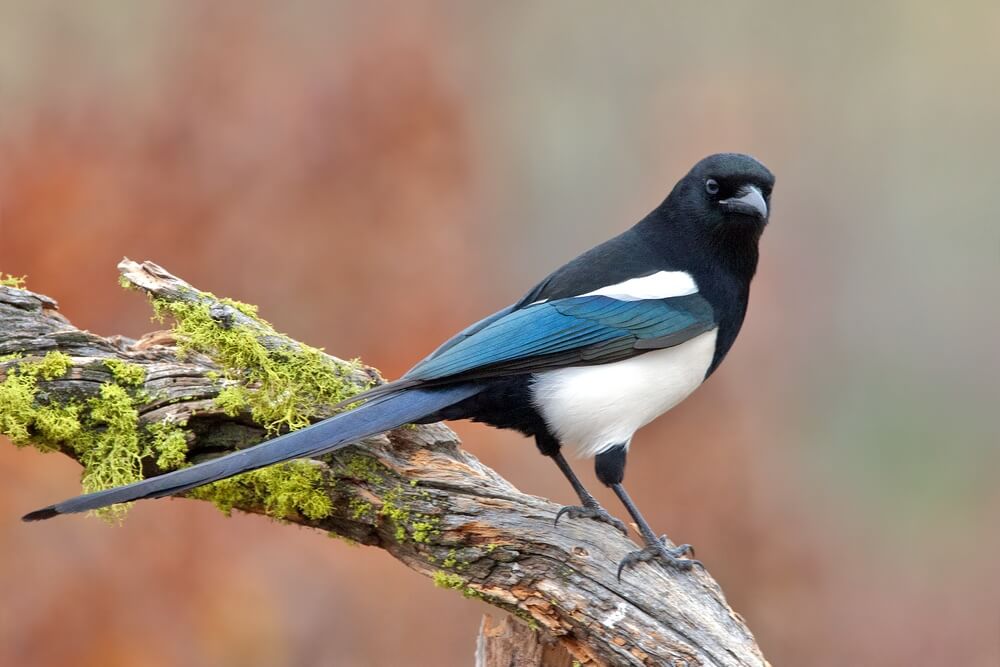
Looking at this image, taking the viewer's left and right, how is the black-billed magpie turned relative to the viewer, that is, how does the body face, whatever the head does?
facing to the right of the viewer
